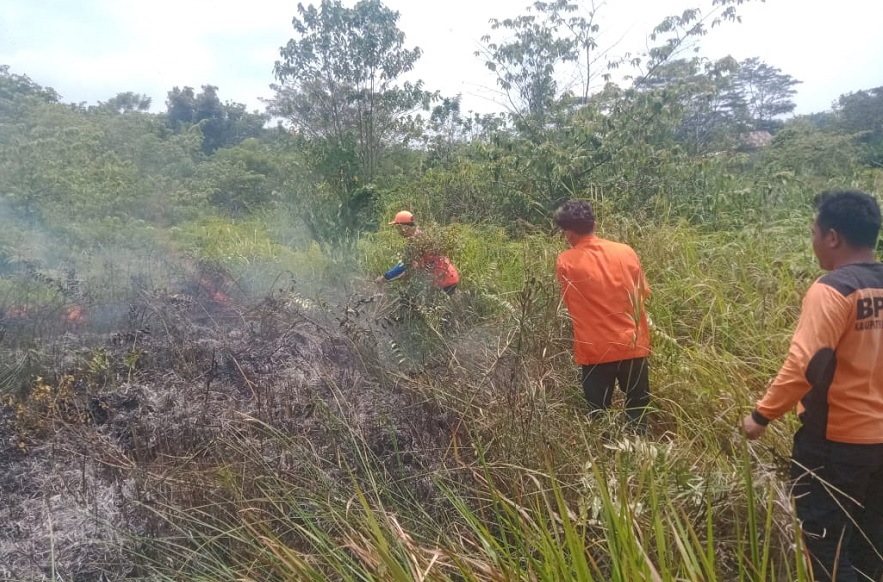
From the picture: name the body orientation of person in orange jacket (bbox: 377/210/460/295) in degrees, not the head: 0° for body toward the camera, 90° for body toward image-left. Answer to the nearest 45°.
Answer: approximately 90°

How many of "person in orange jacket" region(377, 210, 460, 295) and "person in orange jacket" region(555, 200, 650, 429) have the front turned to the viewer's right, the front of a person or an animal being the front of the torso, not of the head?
0

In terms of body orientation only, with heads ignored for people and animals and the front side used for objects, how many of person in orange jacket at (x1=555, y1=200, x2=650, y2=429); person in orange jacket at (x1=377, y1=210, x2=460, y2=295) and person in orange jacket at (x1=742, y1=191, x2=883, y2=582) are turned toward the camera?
0

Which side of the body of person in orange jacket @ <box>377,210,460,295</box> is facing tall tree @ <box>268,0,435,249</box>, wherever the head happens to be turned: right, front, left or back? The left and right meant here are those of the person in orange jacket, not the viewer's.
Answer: right

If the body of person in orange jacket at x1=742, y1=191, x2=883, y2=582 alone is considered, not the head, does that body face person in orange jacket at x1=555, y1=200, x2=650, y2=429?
yes

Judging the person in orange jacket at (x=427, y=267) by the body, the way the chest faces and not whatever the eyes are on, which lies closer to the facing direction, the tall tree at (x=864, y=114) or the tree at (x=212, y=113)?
the tree

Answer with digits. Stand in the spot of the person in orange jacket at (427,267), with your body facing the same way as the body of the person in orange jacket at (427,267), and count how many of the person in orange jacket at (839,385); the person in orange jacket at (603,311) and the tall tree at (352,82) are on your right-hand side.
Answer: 1

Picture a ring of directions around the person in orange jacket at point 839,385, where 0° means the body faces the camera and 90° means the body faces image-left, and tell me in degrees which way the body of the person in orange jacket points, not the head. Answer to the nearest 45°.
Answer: approximately 135°

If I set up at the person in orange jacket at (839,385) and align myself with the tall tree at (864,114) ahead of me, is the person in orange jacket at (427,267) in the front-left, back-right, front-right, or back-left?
front-left

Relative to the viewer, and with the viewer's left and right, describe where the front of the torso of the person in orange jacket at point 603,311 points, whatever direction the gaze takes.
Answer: facing away from the viewer and to the left of the viewer

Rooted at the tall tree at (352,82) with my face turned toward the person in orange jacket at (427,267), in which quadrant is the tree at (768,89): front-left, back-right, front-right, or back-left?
back-left

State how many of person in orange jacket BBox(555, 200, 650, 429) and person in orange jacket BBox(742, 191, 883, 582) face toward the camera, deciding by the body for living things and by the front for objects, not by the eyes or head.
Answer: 0

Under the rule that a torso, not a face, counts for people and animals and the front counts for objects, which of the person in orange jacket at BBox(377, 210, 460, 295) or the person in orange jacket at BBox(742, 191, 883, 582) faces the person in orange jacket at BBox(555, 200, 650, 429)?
the person in orange jacket at BBox(742, 191, 883, 582)

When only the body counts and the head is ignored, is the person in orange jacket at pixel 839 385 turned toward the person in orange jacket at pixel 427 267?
yes
